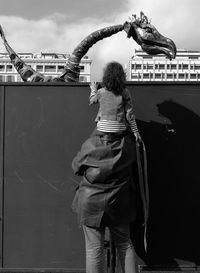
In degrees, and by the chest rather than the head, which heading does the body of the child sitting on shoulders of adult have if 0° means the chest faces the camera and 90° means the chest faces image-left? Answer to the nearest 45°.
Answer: approximately 180°

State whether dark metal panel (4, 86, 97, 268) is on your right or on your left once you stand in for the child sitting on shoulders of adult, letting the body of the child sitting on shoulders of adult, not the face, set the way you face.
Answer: on your left
